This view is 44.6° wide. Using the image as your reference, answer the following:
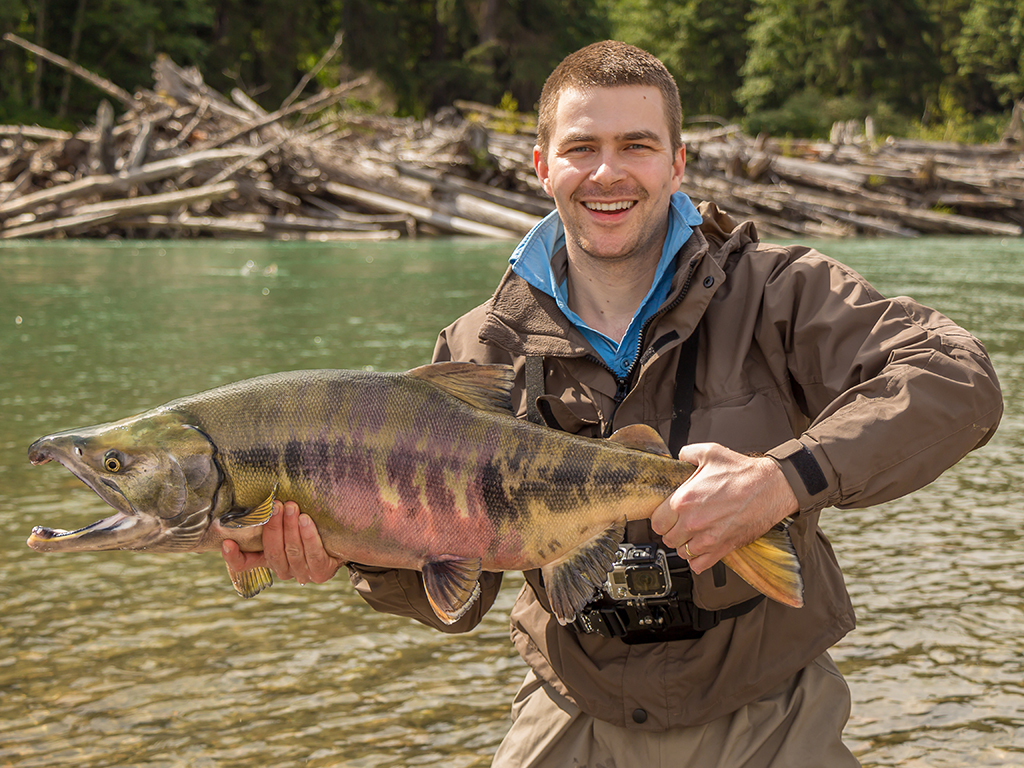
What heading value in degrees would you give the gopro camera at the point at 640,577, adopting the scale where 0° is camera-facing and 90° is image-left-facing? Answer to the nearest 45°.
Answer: approximately 0°

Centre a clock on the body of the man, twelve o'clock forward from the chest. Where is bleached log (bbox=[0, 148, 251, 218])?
The bleached log is roughly at 5 o'clock from the man.

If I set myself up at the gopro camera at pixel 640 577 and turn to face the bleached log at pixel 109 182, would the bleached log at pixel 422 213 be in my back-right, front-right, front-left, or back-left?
front-right

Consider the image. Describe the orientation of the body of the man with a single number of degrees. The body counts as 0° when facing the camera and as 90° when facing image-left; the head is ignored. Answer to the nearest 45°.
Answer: approximately 0°

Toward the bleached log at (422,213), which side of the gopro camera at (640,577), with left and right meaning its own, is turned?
back

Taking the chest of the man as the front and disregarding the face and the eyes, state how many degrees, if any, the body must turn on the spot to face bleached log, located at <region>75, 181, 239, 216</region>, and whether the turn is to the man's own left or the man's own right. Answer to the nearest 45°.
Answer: approximately 135° to the man's own right

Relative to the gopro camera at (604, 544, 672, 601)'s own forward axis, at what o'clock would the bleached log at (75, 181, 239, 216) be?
The bleached log is roughly at 5 o'clock from the gopro camera.

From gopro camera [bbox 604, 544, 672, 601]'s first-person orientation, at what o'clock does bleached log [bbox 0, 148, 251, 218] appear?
The bleached log is roughly at 5 o'clock from the gopro camera.
